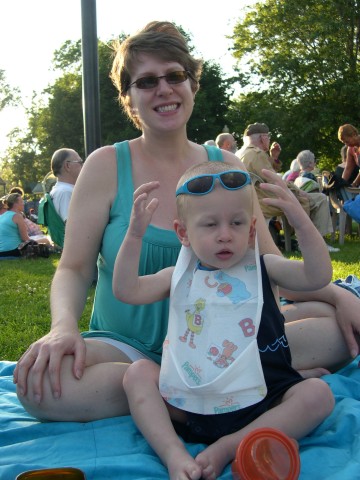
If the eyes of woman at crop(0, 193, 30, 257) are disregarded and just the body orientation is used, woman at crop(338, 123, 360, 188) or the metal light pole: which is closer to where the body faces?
the woman

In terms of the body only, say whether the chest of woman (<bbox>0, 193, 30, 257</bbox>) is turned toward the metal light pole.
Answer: no

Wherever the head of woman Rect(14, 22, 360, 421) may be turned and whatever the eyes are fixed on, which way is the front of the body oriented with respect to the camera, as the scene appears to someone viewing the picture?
toward the camera

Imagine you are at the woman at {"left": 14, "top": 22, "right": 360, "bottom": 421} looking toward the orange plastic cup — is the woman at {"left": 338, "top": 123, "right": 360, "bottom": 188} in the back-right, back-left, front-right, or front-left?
back-left

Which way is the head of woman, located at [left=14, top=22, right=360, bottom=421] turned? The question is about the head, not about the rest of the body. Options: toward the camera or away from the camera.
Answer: toward the camera

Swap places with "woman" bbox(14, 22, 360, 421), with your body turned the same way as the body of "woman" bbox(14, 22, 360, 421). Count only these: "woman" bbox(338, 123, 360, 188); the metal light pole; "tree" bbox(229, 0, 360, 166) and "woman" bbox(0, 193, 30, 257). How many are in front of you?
0

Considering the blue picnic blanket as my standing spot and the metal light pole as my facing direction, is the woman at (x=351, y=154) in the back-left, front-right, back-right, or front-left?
front-right

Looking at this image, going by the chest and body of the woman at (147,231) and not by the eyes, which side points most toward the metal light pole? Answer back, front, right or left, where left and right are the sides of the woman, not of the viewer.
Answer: back
